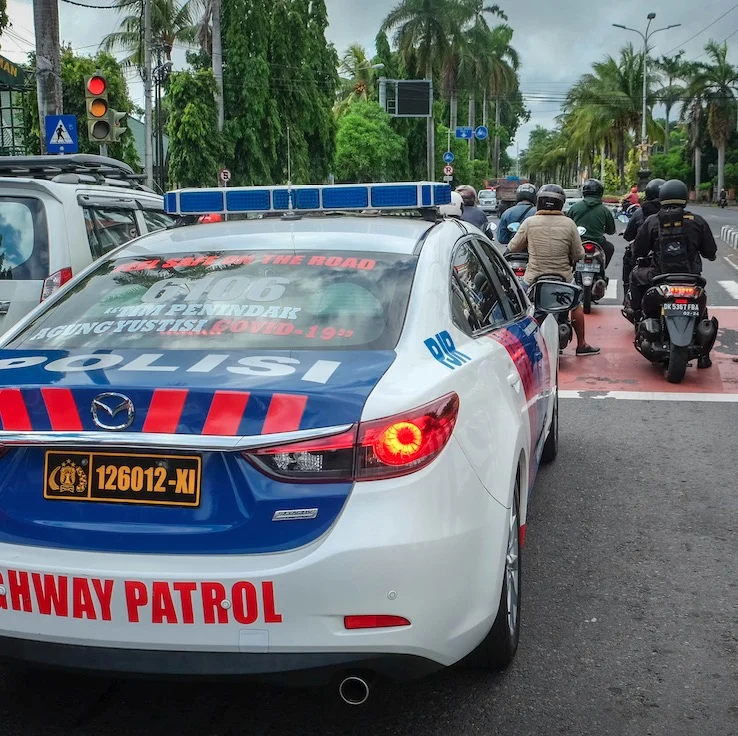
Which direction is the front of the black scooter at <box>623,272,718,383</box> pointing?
away from the camera

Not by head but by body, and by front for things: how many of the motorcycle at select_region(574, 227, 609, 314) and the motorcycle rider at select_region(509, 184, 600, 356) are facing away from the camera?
2

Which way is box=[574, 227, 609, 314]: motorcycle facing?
away from the camera

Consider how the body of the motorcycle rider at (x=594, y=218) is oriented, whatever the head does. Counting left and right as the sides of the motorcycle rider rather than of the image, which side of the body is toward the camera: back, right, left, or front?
back

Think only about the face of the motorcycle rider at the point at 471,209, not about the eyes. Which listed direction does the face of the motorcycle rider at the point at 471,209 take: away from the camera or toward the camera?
away from the camera

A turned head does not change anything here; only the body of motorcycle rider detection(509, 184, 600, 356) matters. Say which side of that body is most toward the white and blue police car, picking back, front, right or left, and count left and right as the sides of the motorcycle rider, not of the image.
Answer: back

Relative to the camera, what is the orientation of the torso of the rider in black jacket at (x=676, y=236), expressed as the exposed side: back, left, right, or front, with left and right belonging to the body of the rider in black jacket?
back

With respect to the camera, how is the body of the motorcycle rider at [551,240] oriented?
away from the camera

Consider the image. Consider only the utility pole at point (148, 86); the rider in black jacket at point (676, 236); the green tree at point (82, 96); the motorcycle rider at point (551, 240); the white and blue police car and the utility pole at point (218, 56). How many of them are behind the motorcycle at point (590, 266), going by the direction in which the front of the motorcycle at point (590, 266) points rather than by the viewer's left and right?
3

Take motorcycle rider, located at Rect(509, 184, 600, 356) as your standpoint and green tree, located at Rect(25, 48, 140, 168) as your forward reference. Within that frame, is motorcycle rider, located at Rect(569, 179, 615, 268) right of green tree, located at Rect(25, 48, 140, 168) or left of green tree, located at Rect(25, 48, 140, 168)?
right

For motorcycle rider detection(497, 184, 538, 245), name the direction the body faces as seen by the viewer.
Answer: away from the camera

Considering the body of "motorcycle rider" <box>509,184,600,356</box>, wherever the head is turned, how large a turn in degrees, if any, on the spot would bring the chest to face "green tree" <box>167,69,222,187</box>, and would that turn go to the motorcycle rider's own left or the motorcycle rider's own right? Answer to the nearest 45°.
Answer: approximately 45° to the motorcycle rider's own left

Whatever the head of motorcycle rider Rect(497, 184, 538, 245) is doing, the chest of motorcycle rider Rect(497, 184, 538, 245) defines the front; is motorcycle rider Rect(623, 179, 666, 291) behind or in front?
behind
